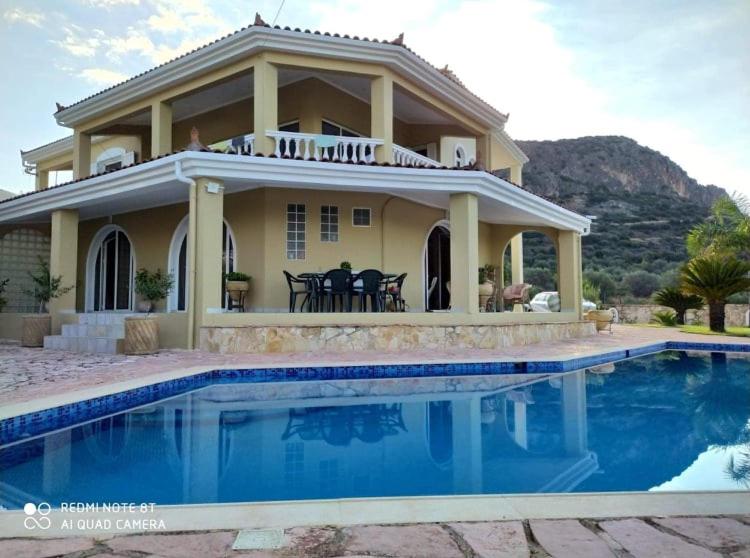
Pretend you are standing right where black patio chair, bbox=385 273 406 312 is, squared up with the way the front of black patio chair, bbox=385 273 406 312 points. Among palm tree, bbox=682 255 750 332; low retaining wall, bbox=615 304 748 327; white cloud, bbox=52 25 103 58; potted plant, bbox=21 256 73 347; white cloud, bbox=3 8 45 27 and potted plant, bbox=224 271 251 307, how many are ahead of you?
4

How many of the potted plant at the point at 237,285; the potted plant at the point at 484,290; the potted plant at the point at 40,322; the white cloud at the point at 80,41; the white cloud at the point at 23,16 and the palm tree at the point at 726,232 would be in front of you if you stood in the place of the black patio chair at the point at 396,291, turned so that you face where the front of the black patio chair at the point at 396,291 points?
4

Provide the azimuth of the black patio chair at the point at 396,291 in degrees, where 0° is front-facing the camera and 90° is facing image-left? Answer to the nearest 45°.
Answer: approximately 90°

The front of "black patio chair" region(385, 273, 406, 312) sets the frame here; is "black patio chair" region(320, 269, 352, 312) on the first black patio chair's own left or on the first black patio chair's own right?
on the first black patio chair's own left

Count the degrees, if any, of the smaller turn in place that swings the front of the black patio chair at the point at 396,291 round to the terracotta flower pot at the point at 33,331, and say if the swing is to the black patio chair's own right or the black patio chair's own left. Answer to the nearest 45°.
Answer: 0° — it already faces it

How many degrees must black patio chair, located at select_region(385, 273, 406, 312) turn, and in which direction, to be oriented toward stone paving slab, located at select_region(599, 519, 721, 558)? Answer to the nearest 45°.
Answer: approximately 90° to its left

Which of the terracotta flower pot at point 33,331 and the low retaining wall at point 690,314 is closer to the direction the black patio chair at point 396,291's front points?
the terracotta flower pot

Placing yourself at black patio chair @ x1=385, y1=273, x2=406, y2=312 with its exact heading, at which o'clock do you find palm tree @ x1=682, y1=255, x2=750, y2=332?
The palm tree is roughly at 5 o'clock from the black patio chair.

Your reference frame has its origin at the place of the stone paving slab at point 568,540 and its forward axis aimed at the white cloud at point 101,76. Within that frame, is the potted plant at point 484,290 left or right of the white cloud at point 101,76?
right

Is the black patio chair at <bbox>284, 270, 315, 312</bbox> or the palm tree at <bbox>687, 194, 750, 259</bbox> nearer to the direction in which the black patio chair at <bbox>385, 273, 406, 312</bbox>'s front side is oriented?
the black patio chair

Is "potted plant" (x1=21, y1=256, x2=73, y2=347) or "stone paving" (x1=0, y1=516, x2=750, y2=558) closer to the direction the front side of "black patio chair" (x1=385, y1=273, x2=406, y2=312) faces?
the potted plant

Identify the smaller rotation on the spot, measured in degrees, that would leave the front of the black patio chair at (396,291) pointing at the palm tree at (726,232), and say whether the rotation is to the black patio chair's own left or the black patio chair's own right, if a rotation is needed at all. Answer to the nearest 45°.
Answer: approximately 135° to the black patio chair's own right

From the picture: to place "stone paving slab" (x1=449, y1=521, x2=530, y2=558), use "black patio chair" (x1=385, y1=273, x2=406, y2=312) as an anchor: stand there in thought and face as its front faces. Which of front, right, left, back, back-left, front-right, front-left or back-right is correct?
left

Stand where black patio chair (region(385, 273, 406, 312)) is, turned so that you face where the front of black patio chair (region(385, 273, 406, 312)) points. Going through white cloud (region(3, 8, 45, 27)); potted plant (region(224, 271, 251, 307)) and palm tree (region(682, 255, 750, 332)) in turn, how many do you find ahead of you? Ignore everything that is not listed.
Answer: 2

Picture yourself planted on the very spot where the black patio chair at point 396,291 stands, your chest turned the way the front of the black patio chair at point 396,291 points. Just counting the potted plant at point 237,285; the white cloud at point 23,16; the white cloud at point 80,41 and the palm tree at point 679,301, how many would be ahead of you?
3

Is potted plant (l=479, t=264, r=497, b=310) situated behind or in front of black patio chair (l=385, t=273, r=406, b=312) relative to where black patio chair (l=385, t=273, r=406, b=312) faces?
behind

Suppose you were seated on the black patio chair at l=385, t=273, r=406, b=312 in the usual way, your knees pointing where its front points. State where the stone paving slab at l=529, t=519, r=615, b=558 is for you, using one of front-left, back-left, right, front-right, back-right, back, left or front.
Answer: left

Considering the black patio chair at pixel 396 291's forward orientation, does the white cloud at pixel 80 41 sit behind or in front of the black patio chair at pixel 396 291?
in front
